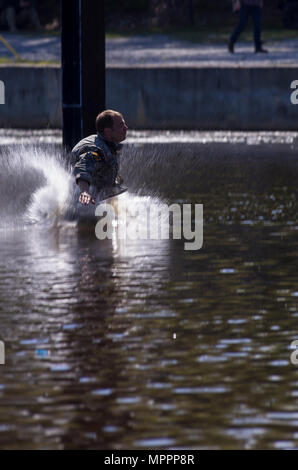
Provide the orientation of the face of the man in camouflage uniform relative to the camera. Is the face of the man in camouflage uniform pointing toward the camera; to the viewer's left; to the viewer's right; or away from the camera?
to the viewer's right

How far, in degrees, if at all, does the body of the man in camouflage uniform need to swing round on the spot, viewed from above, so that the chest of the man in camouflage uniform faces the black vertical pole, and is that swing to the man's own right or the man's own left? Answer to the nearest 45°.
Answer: approximately 90° to the man's own left

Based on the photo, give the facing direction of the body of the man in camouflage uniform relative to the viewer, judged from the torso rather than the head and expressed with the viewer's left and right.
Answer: facing to the right of the viewer
